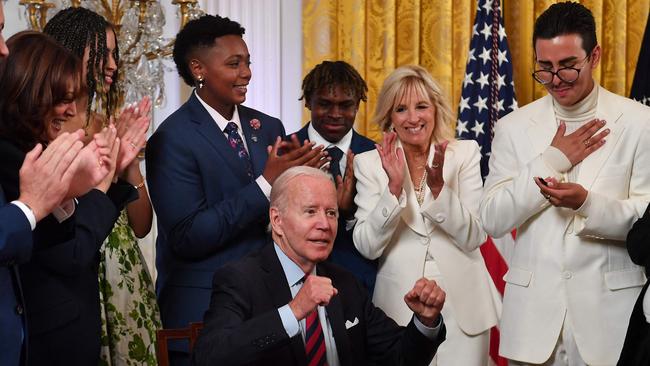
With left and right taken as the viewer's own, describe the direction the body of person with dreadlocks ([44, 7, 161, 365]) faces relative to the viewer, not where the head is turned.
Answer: facing to the right of the viewer

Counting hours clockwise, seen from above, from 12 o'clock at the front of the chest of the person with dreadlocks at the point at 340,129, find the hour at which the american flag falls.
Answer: The american flag is roughly at 7 o'clock from the person with dreadlocks.

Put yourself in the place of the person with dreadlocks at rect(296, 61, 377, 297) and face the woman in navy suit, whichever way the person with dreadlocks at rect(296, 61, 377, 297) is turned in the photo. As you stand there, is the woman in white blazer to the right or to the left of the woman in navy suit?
left

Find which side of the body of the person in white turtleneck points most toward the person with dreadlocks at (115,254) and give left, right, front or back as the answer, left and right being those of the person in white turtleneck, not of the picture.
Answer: right

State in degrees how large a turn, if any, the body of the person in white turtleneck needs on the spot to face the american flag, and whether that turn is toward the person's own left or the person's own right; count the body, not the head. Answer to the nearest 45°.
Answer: approximately 180°

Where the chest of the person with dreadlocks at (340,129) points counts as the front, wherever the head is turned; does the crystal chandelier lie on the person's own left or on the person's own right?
on the person's own right

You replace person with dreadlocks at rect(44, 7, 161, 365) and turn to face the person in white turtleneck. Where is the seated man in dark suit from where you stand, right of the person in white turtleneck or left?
right

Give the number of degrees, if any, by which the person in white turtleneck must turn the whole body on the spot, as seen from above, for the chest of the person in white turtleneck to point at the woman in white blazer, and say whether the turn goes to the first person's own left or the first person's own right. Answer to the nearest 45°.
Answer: approximately 135° to the first person's own right

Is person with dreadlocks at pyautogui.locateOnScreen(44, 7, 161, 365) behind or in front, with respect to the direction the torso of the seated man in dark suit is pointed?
behind

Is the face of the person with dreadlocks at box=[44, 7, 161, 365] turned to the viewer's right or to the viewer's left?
to the viewer's right
